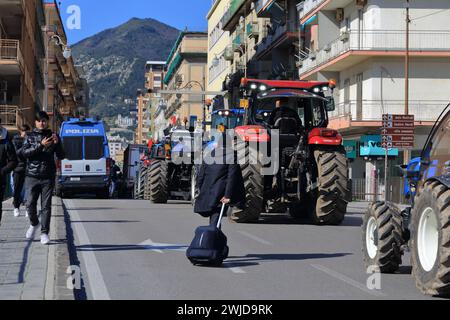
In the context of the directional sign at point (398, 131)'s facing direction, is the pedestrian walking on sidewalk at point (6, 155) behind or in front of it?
in front

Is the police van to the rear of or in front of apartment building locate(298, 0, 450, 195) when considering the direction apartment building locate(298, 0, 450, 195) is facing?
in front

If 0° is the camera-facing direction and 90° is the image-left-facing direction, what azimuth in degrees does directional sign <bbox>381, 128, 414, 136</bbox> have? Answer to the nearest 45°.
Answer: approximately 0°
